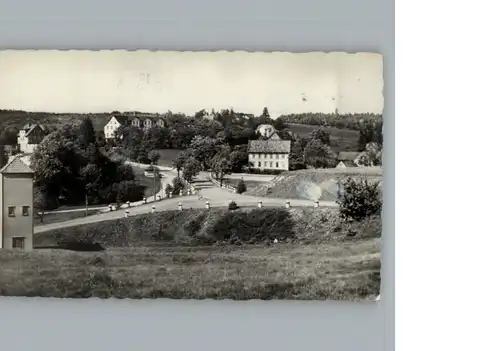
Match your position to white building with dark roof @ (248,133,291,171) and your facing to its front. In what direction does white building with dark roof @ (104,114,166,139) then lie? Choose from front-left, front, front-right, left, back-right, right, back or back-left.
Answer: right

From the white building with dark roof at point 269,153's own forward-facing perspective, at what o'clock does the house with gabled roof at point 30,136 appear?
The house with gabled roof is roughly at 3 o'clock from the white building with dark roof.

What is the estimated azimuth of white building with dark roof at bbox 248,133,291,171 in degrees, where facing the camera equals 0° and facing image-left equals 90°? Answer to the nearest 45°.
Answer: approximately 0°
